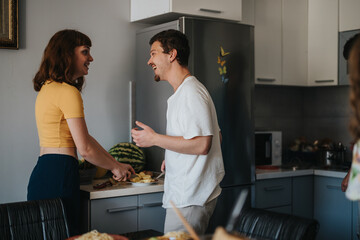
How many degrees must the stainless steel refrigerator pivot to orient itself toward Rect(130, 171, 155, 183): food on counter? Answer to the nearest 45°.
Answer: approximately 90° to its right

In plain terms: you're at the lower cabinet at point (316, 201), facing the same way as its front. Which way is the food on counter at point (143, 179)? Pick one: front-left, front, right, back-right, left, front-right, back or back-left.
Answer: front-right

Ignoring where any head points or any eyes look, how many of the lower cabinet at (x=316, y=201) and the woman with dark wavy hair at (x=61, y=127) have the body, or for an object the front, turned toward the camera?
1

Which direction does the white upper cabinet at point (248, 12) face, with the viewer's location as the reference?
facing the viewer and to the right of the viewer

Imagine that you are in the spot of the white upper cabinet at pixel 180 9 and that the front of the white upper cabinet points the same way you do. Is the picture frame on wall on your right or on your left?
on your right

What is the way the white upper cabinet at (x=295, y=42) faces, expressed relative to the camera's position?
facing the viewer

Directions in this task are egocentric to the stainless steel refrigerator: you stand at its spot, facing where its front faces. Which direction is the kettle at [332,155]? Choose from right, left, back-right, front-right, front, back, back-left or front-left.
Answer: left

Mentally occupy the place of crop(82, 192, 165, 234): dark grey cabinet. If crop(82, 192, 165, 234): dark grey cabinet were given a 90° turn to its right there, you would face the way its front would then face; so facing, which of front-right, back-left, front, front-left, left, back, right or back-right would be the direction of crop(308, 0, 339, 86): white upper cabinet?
back

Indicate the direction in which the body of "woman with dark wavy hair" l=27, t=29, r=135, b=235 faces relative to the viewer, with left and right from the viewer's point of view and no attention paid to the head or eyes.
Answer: facing away from the viewer and to the right of the viewer

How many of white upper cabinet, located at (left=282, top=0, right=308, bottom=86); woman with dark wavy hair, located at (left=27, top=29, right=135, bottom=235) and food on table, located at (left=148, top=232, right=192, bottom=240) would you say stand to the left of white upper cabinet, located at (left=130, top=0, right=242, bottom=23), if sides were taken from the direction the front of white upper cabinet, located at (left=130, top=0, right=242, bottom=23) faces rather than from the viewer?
1

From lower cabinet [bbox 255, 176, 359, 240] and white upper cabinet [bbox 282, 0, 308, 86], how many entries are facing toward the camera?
2

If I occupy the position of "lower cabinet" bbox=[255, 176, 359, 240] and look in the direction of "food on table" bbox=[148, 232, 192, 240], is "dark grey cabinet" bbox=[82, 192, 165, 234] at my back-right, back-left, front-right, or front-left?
front-right

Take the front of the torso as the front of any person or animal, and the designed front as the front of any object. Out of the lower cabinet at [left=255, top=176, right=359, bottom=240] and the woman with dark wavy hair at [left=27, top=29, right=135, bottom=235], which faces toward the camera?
the lower cabinet

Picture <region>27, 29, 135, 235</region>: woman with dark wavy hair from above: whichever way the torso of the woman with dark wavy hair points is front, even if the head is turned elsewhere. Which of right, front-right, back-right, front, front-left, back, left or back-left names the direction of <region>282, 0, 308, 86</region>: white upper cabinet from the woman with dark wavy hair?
front

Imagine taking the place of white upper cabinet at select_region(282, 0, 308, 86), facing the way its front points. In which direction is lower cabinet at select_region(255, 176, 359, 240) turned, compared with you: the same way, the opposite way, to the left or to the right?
the same way

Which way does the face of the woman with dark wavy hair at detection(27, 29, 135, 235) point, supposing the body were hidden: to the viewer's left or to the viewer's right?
to the viewer's right
